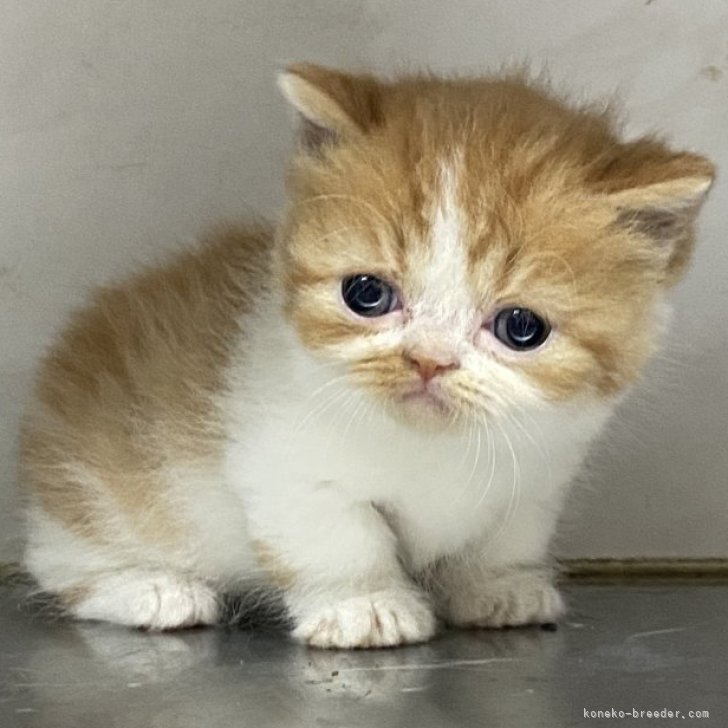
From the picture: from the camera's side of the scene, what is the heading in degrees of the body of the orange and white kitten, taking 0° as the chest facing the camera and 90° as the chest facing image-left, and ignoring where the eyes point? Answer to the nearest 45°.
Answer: approximately 315°
